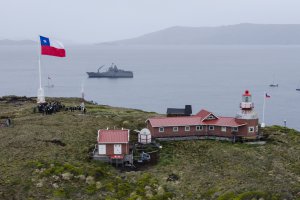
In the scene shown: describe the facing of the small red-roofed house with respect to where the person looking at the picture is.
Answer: facing the viewer
